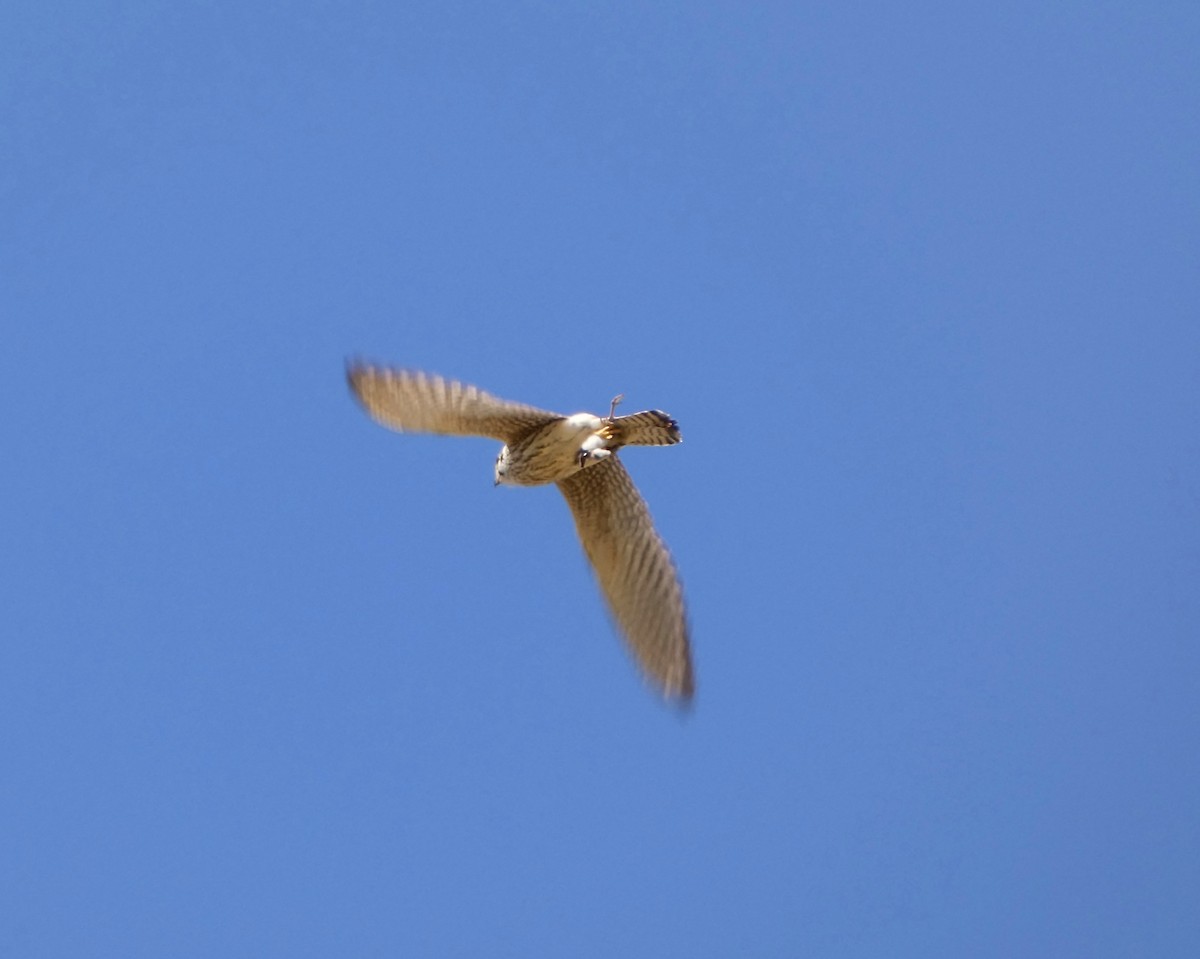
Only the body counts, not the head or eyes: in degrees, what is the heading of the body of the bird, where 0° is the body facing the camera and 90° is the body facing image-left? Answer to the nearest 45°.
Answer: approximately 90°
